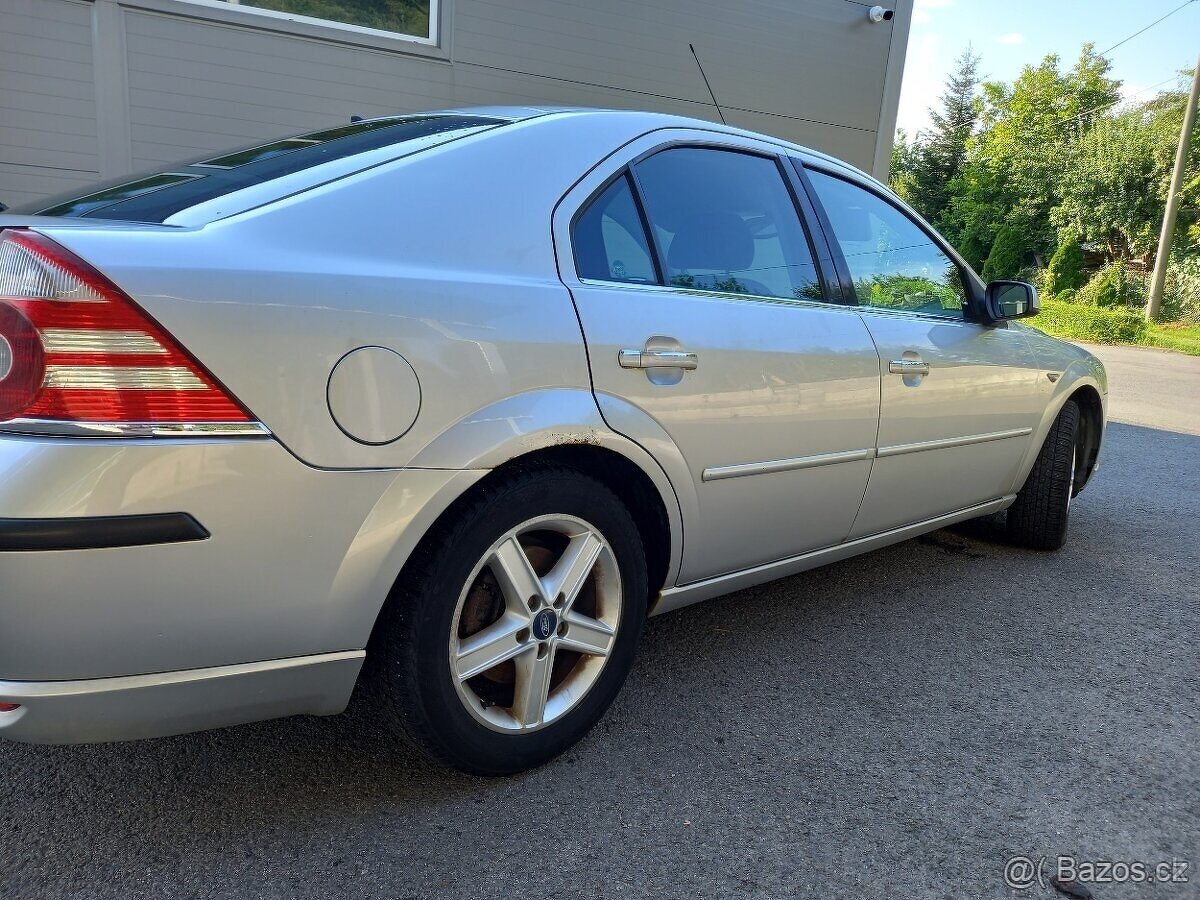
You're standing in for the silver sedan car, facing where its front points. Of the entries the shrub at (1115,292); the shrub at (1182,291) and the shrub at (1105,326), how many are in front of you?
3

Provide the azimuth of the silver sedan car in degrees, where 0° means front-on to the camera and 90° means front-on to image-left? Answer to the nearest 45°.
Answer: approximately 225°

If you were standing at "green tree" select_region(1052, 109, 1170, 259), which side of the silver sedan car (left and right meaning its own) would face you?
front

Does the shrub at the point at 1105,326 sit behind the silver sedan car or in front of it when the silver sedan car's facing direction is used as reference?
in front

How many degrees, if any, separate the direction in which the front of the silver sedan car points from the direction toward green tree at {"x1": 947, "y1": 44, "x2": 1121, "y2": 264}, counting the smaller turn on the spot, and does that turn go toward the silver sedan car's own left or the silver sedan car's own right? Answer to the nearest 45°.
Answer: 0° — it already faces it

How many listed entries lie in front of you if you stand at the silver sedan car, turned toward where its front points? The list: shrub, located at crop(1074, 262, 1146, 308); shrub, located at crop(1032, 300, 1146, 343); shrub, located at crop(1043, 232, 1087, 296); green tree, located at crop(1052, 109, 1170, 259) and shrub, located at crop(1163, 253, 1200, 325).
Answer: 5

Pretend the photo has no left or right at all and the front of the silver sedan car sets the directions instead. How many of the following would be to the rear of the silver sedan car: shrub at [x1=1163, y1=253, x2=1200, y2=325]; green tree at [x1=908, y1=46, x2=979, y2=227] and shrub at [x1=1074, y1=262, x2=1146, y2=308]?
0

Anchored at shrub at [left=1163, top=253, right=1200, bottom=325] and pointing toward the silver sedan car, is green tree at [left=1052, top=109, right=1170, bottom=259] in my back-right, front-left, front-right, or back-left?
back-right

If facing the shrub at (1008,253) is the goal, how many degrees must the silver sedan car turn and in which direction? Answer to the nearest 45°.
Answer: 0° — it already faces it

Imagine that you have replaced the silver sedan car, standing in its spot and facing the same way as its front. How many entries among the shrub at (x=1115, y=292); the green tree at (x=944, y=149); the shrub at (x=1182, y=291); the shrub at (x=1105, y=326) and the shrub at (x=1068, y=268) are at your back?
0

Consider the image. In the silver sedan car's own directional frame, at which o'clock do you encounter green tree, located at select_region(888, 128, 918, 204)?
The green tree is roughly at 11 o'clock from the silver sedan car.

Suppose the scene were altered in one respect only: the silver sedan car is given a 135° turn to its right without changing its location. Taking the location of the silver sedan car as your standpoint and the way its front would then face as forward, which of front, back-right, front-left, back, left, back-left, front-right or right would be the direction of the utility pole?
back-left

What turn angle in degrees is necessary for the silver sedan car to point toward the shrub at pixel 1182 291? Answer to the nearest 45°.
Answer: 0° — it already faces it

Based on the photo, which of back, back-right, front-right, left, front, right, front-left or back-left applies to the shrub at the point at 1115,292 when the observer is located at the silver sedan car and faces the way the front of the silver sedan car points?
front
